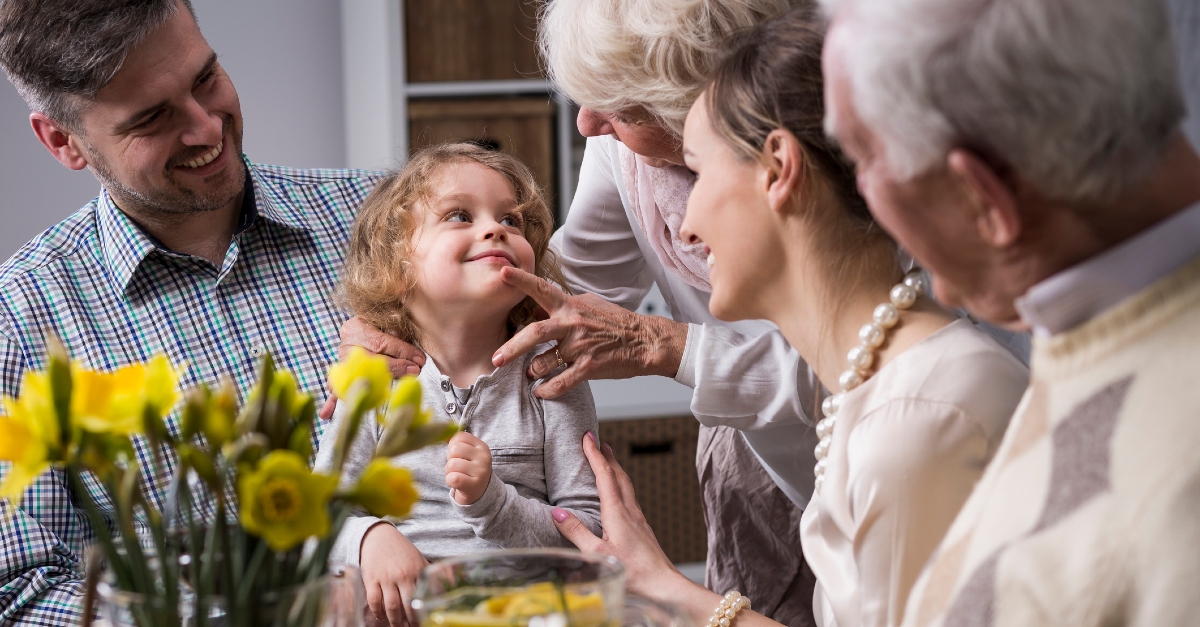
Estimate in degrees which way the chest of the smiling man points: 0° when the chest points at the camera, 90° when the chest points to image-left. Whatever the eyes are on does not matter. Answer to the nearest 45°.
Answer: approximately 315°

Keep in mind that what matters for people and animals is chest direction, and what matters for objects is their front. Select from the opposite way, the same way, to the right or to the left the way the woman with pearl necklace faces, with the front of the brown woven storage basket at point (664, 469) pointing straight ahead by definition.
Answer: to the right

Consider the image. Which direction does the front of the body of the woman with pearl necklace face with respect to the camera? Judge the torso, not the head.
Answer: to the viewer's left

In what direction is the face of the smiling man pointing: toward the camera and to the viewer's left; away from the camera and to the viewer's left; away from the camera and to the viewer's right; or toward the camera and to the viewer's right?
toward the camera and to the viewer's right

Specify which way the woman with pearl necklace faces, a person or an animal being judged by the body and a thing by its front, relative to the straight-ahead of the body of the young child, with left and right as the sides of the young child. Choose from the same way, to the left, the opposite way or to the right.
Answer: to the right

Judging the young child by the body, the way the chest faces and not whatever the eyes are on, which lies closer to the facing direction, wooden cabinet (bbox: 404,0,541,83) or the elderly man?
the elderly man

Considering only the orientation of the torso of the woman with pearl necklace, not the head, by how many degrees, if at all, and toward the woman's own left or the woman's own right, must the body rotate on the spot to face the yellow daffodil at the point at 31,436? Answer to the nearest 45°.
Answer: approximately 45° to the woman's own left

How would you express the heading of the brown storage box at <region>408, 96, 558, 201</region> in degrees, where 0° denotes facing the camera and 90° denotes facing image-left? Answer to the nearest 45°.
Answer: approximately 0°

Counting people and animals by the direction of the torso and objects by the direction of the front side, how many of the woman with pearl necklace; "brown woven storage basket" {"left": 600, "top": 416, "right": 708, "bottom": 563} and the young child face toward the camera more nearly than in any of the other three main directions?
2
